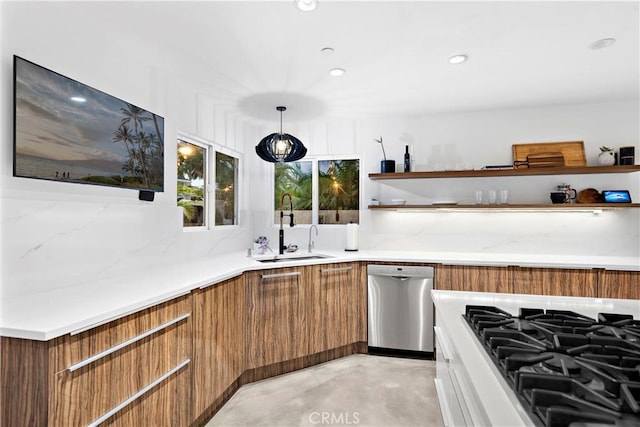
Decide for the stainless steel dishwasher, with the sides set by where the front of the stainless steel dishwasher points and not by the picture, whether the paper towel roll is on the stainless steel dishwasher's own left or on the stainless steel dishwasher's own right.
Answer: on the stainless steel dishwasher's own right

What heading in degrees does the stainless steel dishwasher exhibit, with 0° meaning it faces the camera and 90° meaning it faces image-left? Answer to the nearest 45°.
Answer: approximately 0°

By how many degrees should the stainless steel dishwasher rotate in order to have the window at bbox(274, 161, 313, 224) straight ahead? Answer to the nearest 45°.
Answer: approximately 135° to its right

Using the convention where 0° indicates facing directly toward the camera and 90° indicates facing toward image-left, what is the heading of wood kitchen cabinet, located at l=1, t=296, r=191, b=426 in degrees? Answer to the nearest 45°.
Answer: approximately 315°

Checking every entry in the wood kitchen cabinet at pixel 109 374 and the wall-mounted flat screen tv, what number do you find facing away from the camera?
0

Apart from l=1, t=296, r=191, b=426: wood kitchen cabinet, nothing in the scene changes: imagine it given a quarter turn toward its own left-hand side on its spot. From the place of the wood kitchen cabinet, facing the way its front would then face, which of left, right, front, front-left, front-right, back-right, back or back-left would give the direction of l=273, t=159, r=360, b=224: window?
front

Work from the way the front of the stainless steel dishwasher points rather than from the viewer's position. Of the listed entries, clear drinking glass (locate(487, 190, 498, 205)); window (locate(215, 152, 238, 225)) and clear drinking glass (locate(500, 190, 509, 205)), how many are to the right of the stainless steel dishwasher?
1

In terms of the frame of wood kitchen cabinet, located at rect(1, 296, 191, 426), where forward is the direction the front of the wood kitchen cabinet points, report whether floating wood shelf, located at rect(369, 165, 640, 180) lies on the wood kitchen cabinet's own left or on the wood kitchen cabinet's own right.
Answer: on the wood kitchen cabinet's own left

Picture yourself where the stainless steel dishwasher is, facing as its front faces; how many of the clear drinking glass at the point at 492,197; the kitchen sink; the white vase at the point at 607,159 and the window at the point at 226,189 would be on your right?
2

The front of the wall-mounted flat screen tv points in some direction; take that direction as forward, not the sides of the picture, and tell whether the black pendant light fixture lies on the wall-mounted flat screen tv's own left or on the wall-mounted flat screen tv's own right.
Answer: on the wall-mounted flat screen tv's own left

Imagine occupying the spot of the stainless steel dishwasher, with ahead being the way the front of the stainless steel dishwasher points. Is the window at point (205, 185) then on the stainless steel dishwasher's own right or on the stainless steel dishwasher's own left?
on the stainless steel dishwasher's own right

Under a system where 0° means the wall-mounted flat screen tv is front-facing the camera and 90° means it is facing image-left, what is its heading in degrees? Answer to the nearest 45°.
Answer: approximately 315°

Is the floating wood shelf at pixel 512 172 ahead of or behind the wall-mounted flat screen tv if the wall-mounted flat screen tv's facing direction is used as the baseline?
ahead

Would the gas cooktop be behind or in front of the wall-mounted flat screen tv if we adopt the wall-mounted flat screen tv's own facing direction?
in front

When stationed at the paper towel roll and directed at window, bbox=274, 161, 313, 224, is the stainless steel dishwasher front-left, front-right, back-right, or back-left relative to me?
back-left
